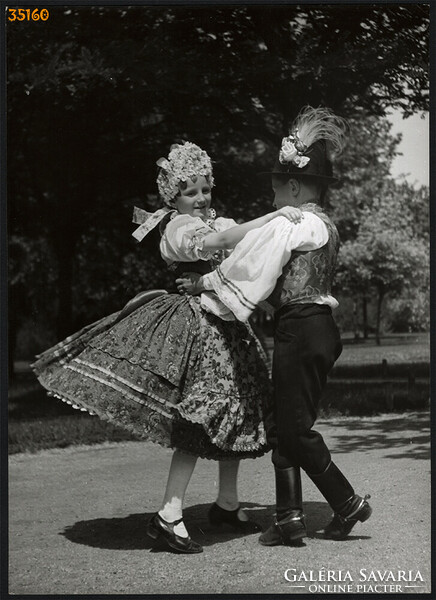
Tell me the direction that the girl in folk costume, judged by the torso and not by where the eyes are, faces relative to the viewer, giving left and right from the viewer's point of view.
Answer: facing the viewer and to the right of the viewer

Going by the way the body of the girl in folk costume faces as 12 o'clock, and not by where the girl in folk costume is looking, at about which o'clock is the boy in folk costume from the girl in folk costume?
The boy in folk costume is roughly at 11 o'clock from the girl in folk costume.

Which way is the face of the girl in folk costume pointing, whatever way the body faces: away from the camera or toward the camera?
toward the camera
